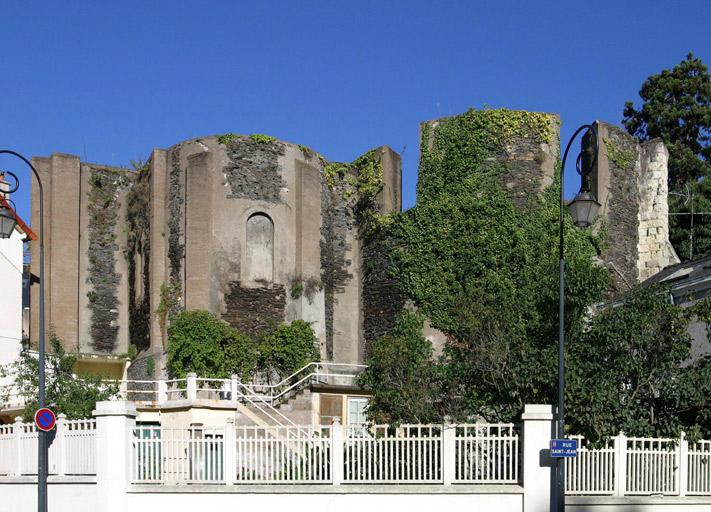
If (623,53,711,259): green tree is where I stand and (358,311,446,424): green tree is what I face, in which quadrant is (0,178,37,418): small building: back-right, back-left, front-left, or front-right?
front-right

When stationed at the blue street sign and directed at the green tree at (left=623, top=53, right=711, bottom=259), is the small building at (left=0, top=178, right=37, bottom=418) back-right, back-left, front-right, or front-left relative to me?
front-left

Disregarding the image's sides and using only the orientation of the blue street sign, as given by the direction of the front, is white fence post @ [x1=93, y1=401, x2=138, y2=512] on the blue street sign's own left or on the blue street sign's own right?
on the blue street sign's own right

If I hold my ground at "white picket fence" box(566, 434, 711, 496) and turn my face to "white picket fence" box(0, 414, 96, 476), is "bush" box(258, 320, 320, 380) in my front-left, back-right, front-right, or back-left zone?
front-right

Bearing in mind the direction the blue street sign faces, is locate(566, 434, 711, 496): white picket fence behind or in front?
behind

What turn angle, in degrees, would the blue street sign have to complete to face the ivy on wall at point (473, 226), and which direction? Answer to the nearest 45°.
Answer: approximately 180°

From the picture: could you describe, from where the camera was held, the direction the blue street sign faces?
facing the viewer
